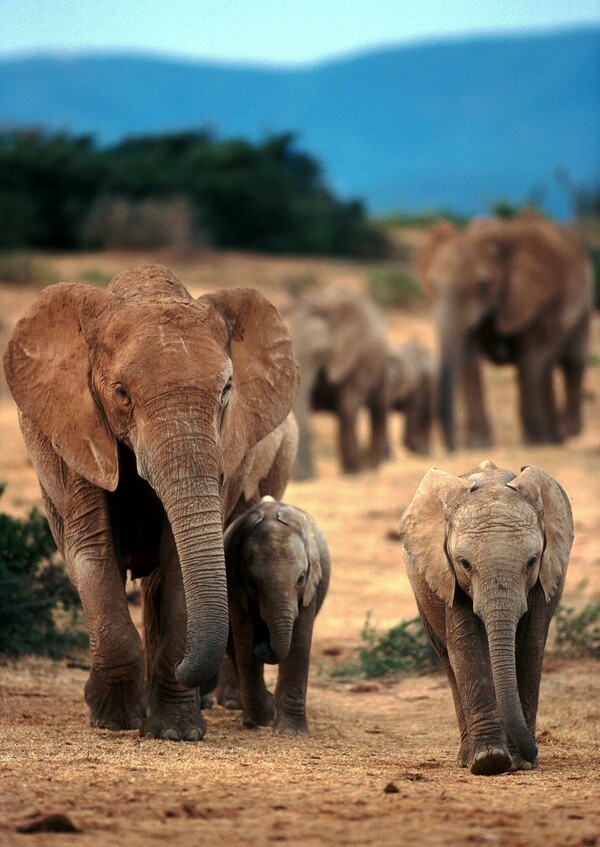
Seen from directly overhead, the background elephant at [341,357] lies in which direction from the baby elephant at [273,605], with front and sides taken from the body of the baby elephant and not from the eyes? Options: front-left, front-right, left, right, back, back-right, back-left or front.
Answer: back

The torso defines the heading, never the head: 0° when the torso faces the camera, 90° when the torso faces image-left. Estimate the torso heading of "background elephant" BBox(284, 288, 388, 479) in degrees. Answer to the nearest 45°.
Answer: approximately 45°

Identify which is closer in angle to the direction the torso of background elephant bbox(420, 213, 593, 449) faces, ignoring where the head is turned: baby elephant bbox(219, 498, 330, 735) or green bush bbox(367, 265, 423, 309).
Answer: the baby elephant

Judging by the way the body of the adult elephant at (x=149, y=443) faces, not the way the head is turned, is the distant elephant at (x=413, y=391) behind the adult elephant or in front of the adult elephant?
behind

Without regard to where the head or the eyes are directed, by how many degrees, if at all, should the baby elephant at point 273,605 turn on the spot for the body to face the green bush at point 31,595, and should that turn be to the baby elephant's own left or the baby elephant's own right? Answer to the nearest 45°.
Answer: approximately 135° to the baby elephant's own right

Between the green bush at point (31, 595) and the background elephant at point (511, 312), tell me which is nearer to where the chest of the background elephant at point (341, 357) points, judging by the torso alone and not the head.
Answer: the green bush

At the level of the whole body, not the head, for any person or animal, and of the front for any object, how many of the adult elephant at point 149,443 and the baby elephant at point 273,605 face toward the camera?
2

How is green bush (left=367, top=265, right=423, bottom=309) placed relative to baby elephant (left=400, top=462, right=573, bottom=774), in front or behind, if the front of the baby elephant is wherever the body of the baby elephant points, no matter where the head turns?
behind
